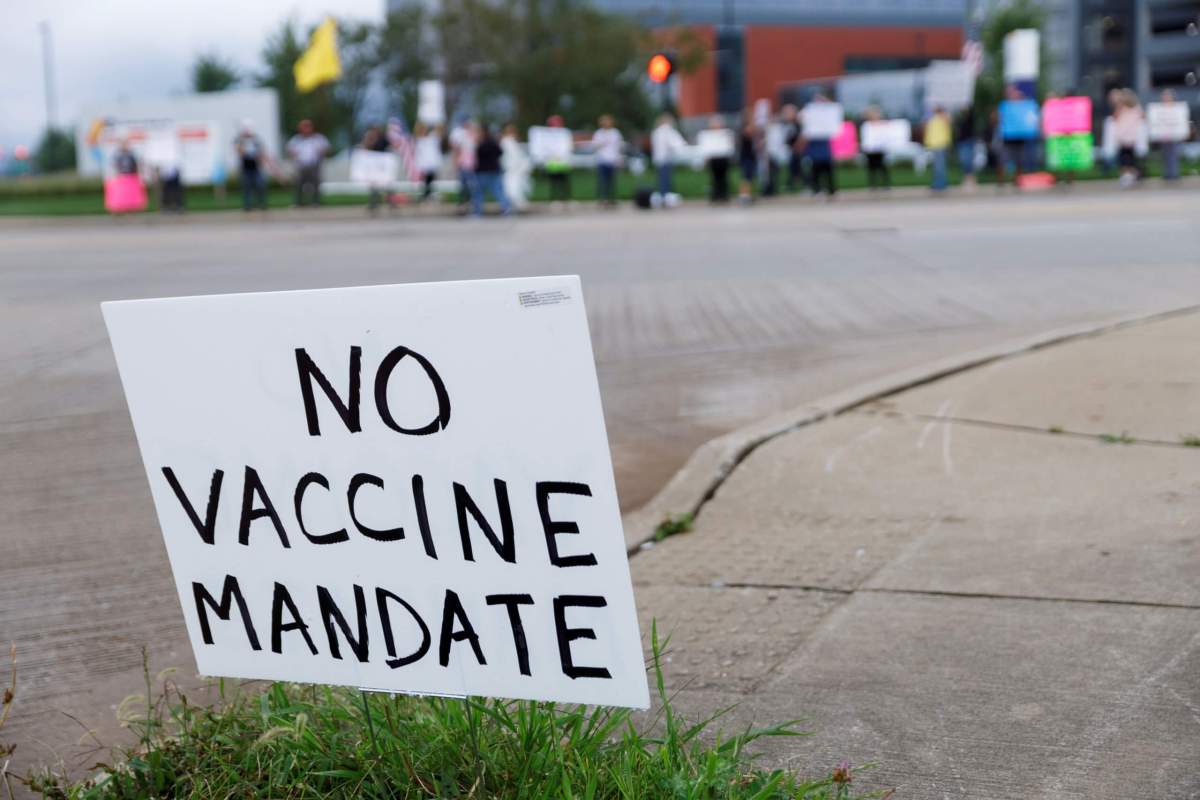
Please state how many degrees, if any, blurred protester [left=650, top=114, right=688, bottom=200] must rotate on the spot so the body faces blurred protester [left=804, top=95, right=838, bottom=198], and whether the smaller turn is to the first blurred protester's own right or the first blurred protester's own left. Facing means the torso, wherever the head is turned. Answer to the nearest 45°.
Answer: approximately 90° to the first blurred protester's own left

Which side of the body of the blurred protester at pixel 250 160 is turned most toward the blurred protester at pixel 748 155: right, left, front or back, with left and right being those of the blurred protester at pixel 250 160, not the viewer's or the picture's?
left

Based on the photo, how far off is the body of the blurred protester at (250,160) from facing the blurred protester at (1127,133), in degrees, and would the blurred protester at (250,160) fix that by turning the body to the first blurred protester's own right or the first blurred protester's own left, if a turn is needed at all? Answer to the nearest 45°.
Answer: approximately 90° to the first blurred protester's own left

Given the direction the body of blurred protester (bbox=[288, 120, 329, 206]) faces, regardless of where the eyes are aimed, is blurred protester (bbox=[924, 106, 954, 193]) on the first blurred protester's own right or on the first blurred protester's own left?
on the first blurred protester's own left

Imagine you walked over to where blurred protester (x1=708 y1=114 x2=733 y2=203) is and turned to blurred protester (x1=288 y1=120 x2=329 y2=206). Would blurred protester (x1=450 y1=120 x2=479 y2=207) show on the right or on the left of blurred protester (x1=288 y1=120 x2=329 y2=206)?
left

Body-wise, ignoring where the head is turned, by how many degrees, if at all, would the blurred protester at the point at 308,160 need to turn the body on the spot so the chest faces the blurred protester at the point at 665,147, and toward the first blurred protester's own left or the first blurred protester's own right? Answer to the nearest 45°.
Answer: approximately 45° to the first blurred protester's own left

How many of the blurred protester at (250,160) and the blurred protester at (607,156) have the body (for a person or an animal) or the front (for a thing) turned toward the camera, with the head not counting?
2

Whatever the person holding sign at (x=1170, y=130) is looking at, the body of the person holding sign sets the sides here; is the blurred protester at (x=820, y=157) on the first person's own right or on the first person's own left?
on the first person's own right

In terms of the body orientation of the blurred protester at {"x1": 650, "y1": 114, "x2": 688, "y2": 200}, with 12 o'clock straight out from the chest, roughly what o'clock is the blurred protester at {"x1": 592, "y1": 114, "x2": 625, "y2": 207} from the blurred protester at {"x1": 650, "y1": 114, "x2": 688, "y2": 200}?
the blurred protester at {"x1": 592, "y1": 114, "x2": 625, "y2": 207} is roughly at 4 o'clock from the blurred protester at {"x1": 650, "y1": 114, "x2": 688, "y2": 200}.

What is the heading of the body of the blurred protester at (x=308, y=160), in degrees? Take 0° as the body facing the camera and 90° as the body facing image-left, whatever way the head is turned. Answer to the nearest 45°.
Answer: approximately 0°

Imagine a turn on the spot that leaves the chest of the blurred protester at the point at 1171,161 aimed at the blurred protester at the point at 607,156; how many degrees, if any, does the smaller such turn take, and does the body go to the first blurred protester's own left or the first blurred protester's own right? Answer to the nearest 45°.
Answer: approximately 45° to the first blurred protester's own right

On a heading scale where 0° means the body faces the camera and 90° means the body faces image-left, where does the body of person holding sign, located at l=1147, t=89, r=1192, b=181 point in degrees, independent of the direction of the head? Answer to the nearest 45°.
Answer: approximately 0°
